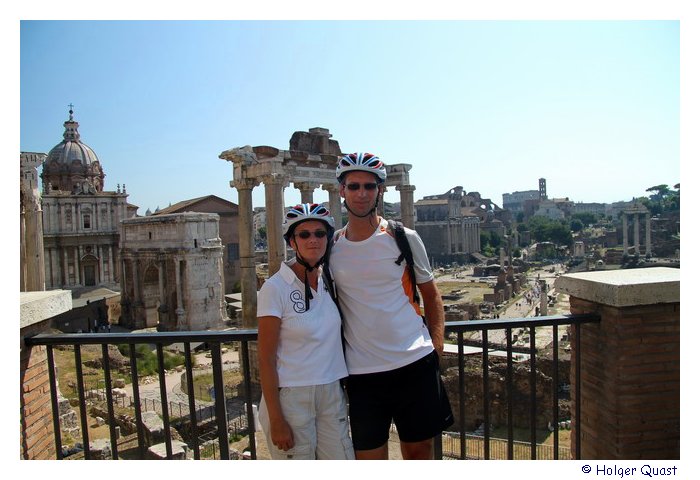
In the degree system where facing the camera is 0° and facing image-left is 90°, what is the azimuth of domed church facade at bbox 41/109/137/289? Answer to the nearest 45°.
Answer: approximately 0°

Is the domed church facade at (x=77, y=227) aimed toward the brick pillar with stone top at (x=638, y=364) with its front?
yes

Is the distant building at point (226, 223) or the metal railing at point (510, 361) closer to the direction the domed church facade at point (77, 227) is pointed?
the metal railing

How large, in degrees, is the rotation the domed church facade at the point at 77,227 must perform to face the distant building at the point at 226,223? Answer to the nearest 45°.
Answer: approximately 90° to its left

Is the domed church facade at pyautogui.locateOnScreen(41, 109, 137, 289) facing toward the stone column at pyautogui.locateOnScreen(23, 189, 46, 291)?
yes

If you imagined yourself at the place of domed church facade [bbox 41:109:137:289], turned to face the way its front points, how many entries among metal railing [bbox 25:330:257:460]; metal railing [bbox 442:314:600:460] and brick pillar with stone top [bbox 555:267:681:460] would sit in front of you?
3

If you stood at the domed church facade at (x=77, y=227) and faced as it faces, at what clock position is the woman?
The woman is roughly at 12 o'clock from the domed church facade.

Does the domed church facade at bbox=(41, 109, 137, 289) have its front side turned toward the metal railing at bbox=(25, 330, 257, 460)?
yes

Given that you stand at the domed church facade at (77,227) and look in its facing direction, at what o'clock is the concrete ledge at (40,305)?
The concrete ledge is roughly at 12 o'clock from the domed church facade.
